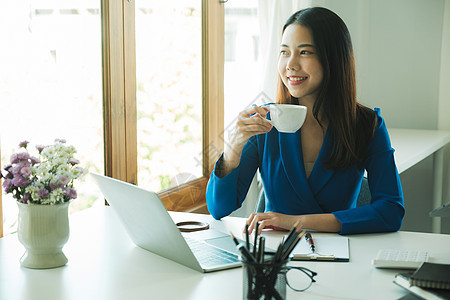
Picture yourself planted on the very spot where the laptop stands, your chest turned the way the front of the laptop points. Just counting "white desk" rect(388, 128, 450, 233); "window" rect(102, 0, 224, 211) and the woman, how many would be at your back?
0

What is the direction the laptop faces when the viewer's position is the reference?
facing away from the viewer and to the right of the viewer

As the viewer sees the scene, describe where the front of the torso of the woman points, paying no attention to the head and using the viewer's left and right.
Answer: facing the viewer and to the left of the viewer

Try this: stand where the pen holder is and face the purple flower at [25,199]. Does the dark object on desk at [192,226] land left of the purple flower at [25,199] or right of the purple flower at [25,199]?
right

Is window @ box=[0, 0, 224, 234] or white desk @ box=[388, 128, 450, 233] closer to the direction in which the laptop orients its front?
the white desk

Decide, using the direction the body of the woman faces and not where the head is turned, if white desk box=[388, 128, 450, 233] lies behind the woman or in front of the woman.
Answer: behind

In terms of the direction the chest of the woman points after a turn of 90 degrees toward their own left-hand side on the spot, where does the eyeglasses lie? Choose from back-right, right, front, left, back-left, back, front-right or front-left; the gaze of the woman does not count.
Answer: front-right

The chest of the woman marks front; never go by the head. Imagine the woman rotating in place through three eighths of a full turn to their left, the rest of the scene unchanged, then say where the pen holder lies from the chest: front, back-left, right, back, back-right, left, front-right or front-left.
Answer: right

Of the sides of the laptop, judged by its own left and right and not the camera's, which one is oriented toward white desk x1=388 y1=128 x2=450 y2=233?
front

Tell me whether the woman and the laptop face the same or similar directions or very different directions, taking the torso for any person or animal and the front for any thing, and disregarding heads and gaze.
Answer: very different directions

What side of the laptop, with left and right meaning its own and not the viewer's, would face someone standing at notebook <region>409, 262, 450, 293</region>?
right

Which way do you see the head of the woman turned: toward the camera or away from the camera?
toward the camera
